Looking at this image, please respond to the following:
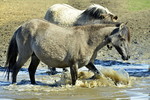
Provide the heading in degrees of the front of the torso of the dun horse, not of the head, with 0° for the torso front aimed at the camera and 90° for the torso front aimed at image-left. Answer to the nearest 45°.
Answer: approximately 270°

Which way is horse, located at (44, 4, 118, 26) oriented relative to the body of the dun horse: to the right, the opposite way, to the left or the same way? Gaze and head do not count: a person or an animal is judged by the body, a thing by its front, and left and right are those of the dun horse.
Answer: the same way

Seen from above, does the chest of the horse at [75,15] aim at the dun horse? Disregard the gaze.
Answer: no

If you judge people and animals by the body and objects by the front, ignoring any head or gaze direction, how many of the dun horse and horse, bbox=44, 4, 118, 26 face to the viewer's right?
2

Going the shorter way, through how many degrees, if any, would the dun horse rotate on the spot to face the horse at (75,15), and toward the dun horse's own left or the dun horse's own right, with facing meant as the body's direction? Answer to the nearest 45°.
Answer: approximately 90° to the dun horse's own left

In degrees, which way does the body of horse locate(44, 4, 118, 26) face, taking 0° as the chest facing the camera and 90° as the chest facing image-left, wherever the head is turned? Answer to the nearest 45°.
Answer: approximately 270°
